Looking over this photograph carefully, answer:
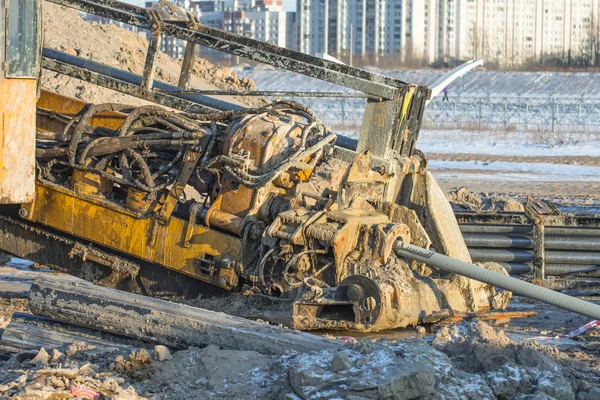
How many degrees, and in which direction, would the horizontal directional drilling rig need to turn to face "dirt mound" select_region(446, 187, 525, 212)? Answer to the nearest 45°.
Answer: approximately 45° to its left

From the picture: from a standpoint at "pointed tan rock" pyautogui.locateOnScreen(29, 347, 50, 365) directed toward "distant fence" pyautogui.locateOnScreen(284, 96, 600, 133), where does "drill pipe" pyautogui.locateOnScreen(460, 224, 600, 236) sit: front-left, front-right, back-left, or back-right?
front-right

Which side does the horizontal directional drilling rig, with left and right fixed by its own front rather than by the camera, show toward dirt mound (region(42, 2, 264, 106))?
left

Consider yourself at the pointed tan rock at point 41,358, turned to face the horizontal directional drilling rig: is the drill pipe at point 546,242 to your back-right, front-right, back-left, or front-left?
front-right

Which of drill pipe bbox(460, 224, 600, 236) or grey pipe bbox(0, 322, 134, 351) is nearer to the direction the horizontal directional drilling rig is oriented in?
the drill pipe

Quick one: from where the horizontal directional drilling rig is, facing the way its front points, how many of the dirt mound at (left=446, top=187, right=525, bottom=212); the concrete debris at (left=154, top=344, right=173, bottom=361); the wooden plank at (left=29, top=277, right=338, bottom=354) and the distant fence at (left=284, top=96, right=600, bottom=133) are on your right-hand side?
2

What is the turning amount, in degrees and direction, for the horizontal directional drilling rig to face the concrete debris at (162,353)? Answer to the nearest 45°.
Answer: approximately 90° to its right

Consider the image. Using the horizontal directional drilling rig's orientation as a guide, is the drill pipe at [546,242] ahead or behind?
ahead

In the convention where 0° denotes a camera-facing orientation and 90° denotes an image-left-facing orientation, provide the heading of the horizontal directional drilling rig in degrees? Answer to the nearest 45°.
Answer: approximately 270°

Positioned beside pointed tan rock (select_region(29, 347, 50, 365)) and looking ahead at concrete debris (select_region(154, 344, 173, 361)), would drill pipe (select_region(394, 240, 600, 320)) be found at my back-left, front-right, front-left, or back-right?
front-left

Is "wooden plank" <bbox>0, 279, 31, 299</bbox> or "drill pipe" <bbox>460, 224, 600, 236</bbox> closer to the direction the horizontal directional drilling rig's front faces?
the drill pipe

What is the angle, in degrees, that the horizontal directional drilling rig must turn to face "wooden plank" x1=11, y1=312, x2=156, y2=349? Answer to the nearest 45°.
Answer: approximately 135° to its right

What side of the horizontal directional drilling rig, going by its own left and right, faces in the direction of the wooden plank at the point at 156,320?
right

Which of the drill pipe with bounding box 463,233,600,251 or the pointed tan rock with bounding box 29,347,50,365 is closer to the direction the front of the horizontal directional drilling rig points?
the drill pipe

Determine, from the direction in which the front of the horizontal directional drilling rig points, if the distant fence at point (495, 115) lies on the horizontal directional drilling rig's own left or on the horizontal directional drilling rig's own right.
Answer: on the horizontal directional drilling rig's own left

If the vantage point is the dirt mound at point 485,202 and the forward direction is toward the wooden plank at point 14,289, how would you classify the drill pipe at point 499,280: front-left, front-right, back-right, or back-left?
front-left

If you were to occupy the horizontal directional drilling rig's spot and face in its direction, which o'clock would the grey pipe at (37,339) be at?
The grey pipe is roughly at 4 o'clock from the horizontal directional drilling rig.
